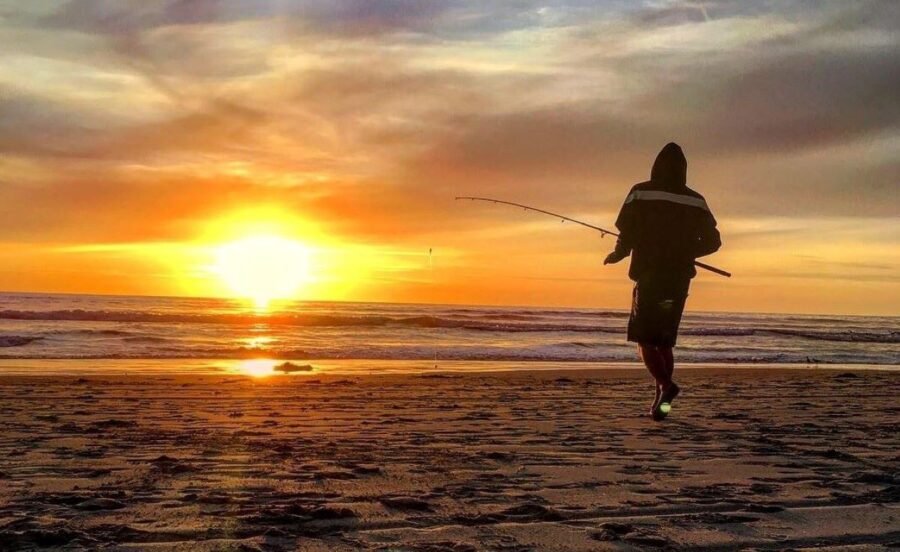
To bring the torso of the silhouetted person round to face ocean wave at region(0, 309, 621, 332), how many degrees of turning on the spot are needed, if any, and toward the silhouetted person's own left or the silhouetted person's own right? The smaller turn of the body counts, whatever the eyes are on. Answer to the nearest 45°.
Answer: approximately 45° to the silhouetted person's own left

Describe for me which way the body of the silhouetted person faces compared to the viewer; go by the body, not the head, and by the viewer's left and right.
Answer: facing away from the viewer

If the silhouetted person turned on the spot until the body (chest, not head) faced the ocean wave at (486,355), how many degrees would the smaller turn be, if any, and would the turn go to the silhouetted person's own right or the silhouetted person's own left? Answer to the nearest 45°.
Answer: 0° — they already face it
